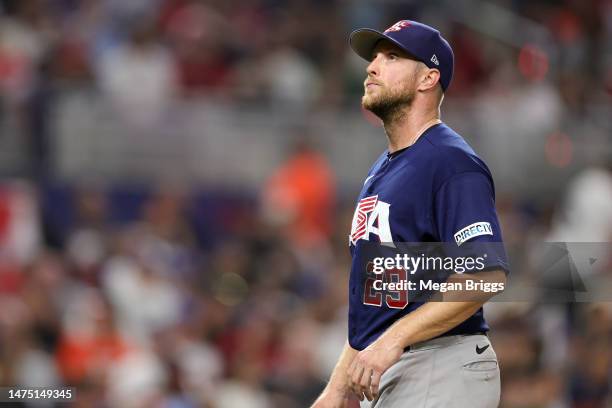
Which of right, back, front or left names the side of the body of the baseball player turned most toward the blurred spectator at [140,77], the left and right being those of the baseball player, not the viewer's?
right

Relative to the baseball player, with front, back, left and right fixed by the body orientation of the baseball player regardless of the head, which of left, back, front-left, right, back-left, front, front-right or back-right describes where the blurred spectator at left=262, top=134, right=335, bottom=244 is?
back-right

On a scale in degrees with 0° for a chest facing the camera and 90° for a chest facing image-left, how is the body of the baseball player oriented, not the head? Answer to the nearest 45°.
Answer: approximately 45°
